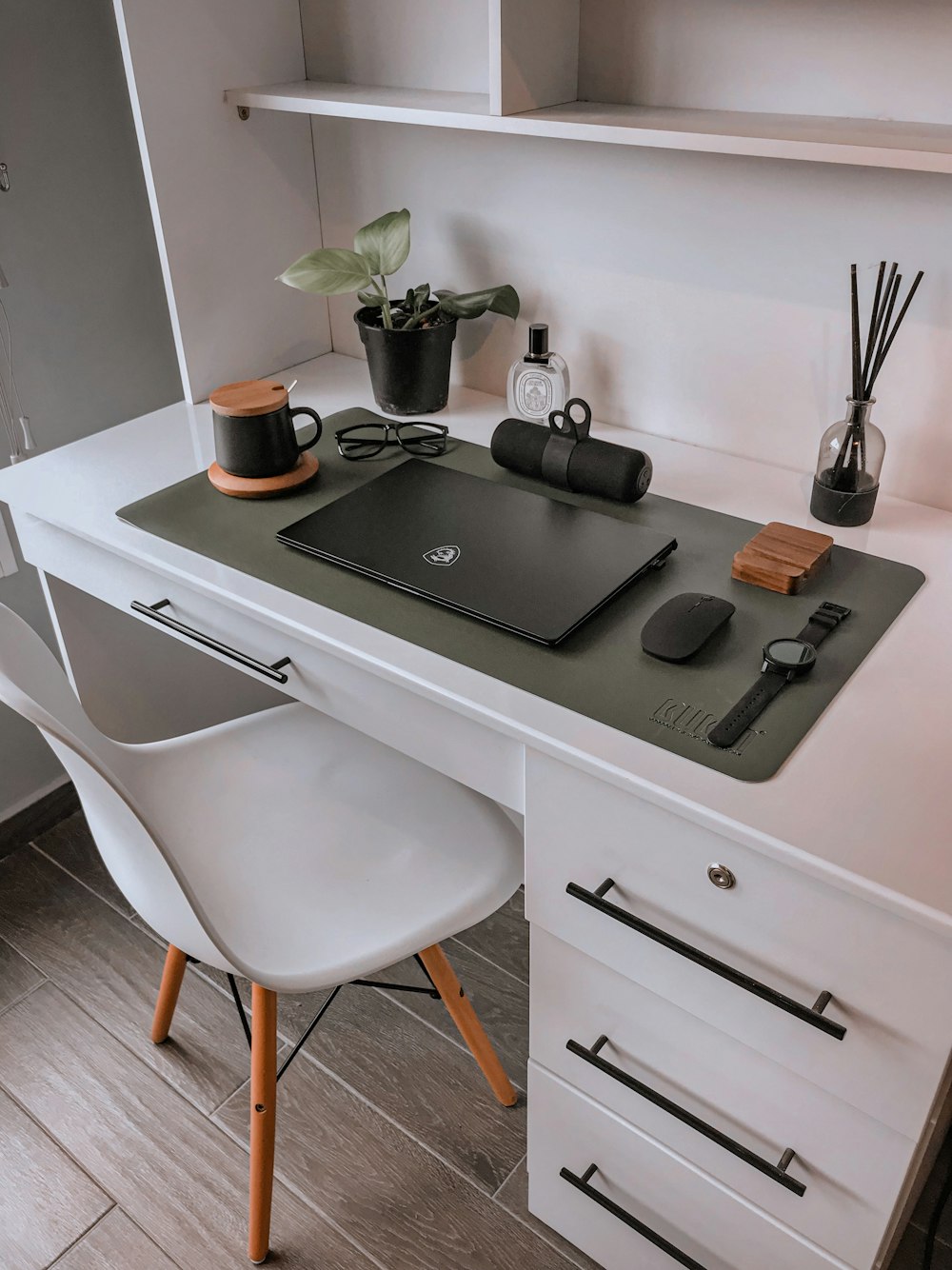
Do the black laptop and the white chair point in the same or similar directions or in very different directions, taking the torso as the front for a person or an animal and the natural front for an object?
very different directions

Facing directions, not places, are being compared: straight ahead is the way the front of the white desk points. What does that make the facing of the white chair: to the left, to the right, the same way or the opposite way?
the opposite way

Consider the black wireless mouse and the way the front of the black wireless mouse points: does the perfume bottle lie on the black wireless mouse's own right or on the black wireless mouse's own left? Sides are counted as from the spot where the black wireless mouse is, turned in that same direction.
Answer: on the black wireless mouse's own left

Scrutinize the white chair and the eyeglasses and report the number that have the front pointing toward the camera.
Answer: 1

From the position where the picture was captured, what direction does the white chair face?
facing away from the viewer and to the right of the viewer

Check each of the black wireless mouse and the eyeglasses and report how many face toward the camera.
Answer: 1

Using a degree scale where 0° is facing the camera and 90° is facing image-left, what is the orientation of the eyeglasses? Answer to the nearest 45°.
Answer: approximately 0°
